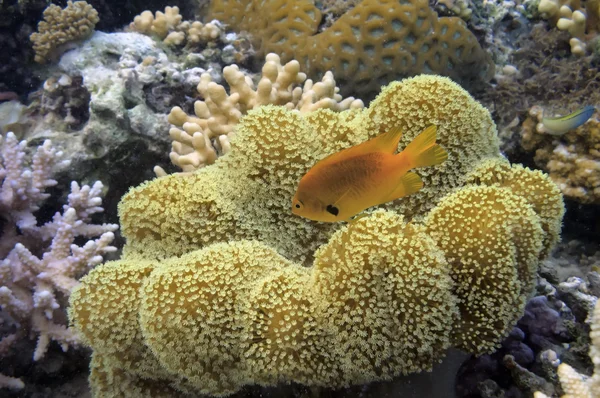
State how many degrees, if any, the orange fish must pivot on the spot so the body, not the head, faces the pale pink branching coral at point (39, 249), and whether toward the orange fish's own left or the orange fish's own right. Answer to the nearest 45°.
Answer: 0° — it already faces it

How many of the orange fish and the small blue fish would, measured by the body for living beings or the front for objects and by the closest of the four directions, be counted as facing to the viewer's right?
1

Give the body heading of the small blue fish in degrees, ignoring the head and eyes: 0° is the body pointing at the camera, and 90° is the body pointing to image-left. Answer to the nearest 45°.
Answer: approximately 270°

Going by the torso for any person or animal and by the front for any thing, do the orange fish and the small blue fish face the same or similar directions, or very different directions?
very different directions

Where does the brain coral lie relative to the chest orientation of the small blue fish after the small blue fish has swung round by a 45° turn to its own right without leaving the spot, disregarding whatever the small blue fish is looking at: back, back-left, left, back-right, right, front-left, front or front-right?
back-right

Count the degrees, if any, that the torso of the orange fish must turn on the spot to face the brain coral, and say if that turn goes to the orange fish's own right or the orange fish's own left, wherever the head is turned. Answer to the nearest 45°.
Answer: approximately 90° to the orange fish's own right

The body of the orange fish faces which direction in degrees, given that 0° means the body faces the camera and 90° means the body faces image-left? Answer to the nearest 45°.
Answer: approximately 90°

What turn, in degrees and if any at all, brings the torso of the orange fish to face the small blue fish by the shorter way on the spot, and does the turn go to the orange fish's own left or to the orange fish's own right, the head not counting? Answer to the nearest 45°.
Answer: approximately 135° to the orange fish's own right

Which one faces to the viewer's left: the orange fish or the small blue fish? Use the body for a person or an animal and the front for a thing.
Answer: the orange fish
